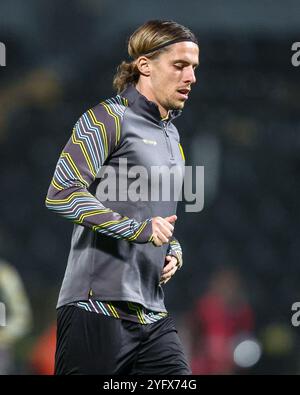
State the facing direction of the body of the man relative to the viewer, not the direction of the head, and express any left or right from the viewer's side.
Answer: facing the viewer and to the right of the viewer
